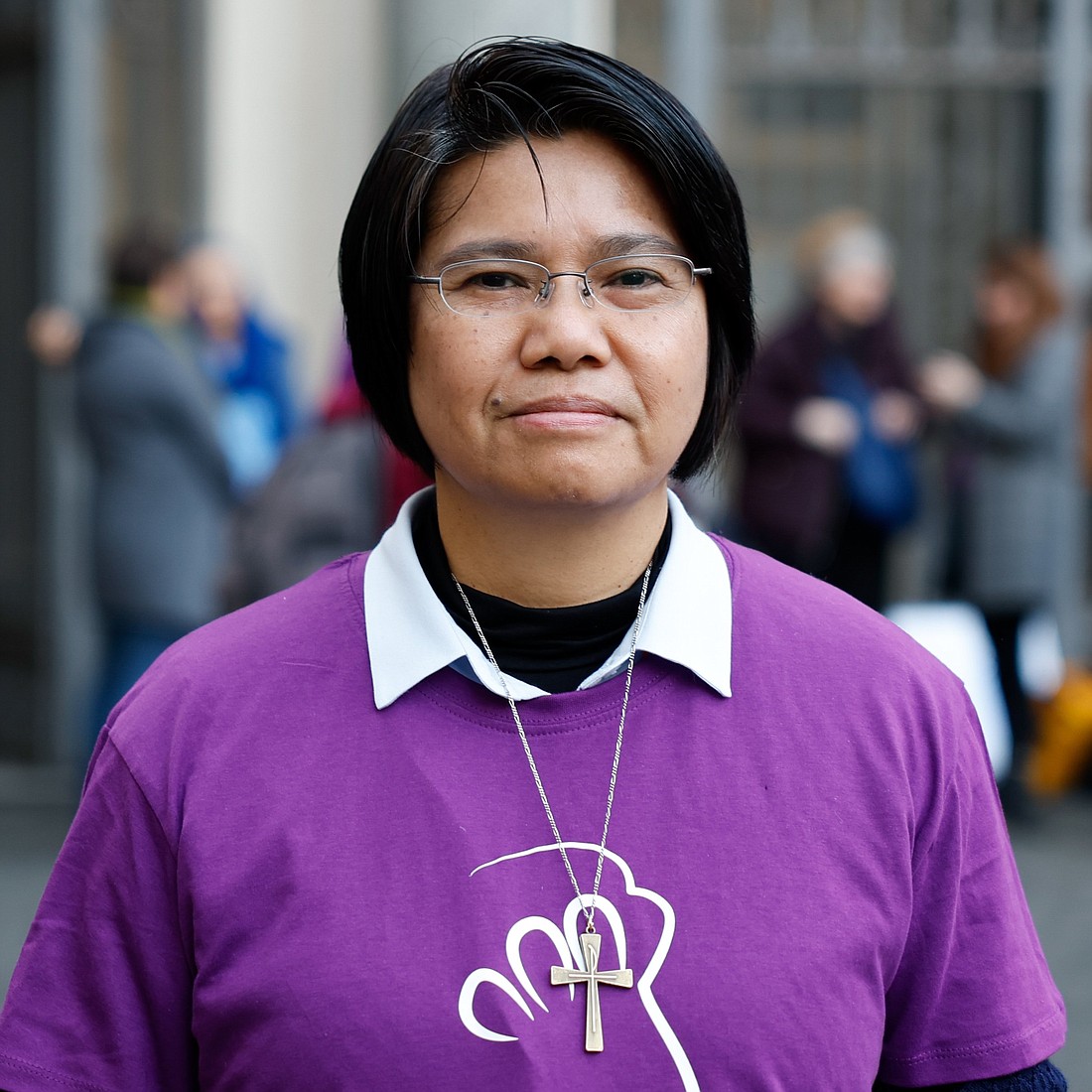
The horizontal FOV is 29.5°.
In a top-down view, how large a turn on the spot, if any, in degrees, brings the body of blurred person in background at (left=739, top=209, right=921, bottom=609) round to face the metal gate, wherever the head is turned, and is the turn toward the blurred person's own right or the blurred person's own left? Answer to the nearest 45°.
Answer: approximately 135° to the blurred person's own left

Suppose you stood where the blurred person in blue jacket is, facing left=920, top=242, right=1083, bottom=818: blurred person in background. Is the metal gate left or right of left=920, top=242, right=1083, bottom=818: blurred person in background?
left

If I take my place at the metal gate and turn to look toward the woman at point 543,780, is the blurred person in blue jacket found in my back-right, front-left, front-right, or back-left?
front-right

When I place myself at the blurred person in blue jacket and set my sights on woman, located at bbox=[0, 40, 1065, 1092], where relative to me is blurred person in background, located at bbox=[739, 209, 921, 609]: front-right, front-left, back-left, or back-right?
front-left

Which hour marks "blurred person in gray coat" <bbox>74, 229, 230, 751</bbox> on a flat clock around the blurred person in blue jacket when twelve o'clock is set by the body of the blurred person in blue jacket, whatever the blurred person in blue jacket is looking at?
The blurred person in gray coat is roughly at 11 o'clock from the blurred person in blue jacket.

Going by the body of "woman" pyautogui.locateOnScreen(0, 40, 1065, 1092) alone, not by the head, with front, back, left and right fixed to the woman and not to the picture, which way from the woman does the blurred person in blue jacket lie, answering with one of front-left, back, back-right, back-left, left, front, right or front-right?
back

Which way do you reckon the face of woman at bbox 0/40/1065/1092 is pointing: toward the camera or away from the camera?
toward the camera

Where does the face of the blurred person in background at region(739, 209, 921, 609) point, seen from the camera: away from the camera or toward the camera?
toward the camera

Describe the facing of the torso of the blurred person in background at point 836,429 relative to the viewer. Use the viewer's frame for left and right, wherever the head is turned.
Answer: facing the viewer and to the right of the viewer

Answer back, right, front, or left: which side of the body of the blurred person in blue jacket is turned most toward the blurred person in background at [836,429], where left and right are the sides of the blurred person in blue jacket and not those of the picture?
left

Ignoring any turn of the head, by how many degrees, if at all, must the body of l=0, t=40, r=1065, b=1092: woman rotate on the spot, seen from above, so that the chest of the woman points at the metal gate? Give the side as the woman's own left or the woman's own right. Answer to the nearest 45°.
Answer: approximately 180°

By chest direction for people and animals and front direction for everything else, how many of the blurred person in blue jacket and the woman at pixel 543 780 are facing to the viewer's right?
0

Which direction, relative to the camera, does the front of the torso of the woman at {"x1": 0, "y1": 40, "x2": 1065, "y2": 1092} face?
toward the camera

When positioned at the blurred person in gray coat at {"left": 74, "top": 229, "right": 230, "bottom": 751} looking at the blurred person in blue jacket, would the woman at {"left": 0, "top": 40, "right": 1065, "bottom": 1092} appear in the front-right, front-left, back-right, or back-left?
back-right
